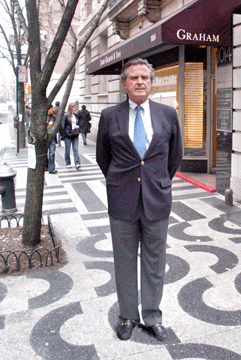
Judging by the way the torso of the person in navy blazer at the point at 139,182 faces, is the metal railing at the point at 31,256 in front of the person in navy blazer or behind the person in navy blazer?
behind

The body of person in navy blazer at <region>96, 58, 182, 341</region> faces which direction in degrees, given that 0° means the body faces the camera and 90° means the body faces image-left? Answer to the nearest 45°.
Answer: approximately 0°
